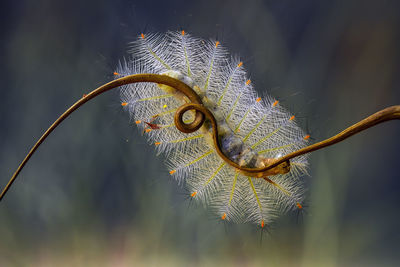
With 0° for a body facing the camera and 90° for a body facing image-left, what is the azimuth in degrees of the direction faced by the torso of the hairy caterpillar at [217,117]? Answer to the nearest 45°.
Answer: approximately 270°
